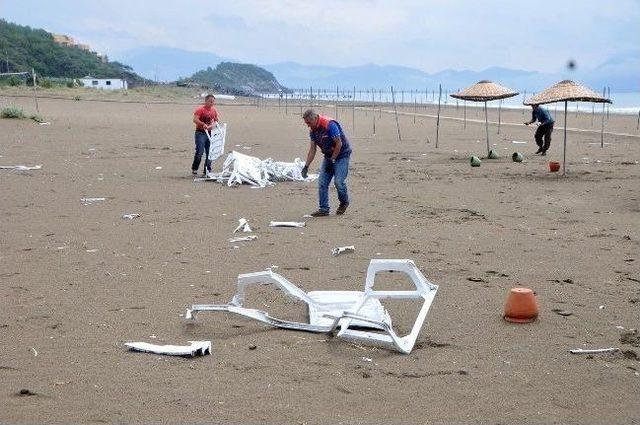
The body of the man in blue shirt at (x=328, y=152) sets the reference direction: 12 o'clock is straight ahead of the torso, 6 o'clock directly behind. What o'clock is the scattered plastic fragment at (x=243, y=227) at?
The scattered plastic fragment is roughly at 12 o'clock from the man in blue shirt.

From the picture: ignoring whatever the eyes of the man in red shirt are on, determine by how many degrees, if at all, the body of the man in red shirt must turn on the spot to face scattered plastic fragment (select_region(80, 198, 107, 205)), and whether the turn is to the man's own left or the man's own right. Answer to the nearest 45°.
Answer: approximately 90° to the man's own right

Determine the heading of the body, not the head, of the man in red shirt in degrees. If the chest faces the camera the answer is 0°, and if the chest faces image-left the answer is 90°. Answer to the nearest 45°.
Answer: approximately 315°

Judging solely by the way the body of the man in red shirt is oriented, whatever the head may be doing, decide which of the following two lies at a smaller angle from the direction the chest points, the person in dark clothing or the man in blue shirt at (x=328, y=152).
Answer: the man in blue shirt

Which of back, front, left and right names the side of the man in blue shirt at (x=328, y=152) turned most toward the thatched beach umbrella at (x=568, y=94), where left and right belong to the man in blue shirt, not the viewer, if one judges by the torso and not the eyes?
back

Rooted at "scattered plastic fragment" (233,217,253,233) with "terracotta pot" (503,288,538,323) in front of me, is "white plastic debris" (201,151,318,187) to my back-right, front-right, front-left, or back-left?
back-left

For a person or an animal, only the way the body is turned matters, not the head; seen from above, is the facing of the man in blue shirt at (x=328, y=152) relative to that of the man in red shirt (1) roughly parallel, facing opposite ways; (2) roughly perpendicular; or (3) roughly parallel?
roughly perpendicular

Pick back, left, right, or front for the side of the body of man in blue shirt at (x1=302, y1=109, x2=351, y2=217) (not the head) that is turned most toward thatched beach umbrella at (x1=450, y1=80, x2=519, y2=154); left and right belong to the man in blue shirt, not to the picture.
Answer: back

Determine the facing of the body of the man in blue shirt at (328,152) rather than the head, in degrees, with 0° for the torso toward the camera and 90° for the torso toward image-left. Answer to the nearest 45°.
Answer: approximately 45°

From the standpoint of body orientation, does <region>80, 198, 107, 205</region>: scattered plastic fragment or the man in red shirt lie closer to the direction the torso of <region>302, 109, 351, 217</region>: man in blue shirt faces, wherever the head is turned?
the scattered plastic fragment
